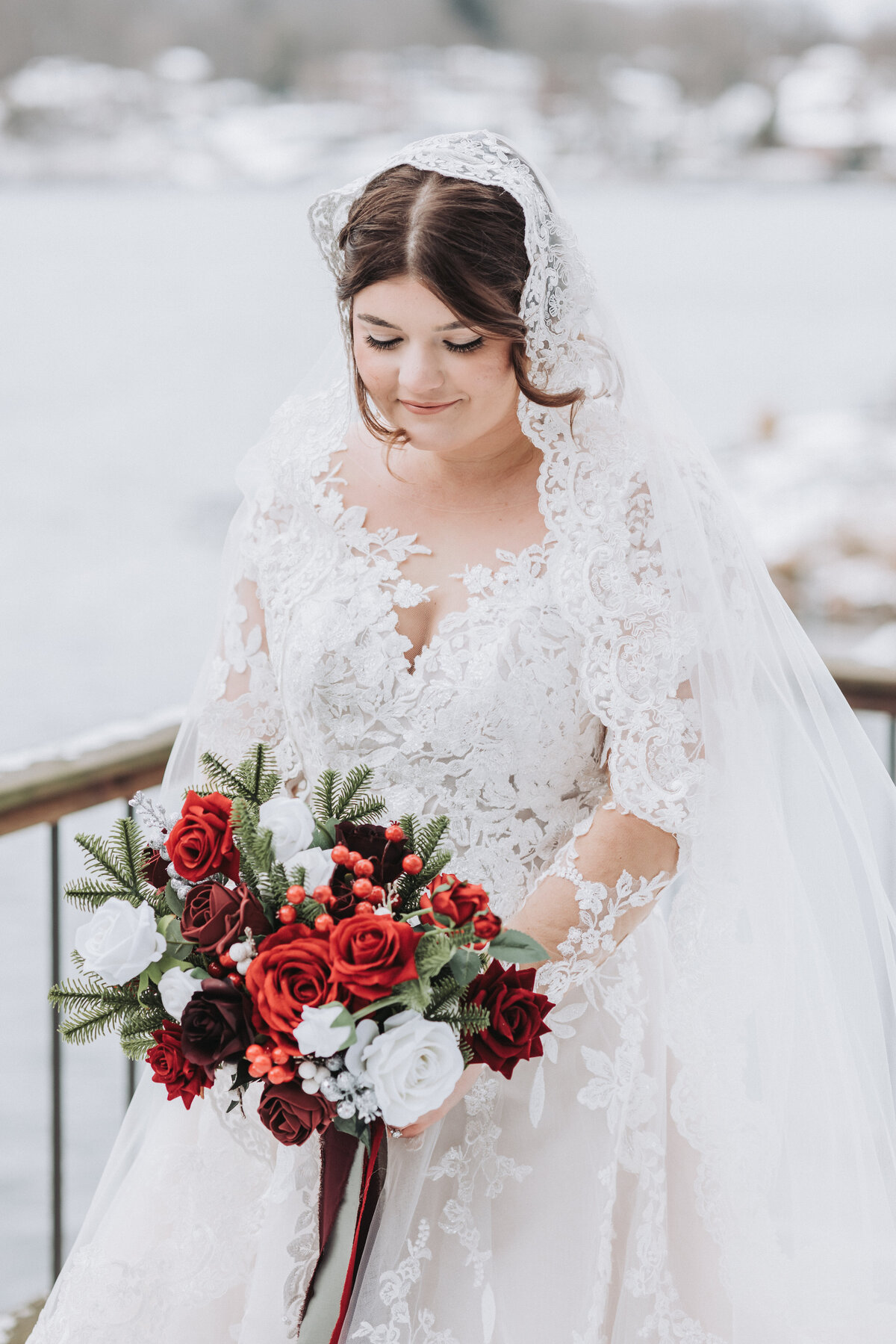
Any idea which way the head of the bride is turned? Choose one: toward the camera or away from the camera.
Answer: toward the camera

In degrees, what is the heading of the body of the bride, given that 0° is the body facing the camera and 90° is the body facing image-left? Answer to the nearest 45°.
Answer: approximately 45°

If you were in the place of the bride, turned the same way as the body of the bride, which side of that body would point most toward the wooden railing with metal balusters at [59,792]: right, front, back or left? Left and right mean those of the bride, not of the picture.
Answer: right
